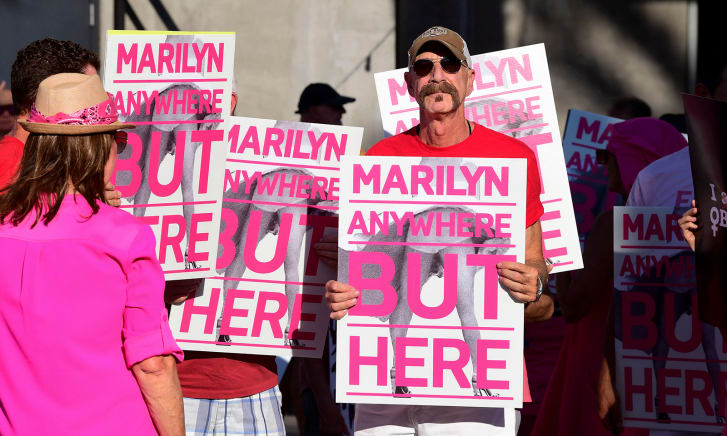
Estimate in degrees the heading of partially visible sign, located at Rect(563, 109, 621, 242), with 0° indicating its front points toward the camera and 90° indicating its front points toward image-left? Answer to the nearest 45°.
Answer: approximately 0°

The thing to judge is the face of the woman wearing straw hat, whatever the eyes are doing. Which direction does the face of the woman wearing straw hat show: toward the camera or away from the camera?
away from the camera

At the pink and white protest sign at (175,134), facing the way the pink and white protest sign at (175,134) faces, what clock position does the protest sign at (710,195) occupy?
The protest sign is roughly at 10 o'clock from the pink and white protest sign.

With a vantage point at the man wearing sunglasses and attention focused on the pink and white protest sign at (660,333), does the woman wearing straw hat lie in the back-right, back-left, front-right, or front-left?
back-right

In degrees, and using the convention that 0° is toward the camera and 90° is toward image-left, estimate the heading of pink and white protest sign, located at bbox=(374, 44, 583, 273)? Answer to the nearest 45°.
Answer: approximately 0°

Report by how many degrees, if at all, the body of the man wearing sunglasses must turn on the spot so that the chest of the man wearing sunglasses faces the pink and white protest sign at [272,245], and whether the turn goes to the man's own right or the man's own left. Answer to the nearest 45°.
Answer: approximately 90° to the man's own right

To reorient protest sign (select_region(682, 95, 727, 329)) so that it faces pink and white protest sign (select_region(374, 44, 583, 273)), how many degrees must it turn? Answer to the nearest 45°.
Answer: approximately 135° to its right
